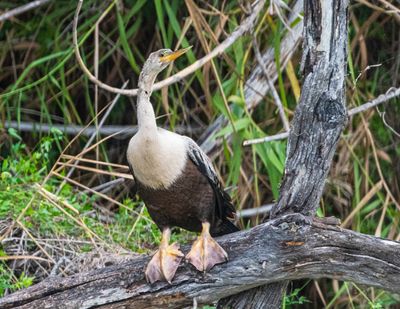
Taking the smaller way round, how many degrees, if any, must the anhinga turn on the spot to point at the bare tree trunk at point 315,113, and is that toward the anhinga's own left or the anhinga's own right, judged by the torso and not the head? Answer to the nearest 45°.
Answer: approximately 135° to the anhinga's own left

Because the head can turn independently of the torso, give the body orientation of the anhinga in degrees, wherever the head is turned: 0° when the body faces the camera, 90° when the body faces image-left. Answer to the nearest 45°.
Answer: approximately 45°
